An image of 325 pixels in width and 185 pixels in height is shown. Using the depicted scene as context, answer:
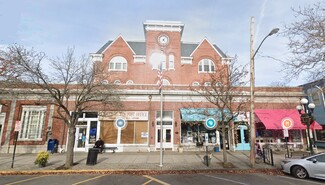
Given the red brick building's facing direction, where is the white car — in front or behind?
in front

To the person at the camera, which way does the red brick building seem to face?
facing the viewer

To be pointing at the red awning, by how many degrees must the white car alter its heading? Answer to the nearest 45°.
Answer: approximately 90° to its right

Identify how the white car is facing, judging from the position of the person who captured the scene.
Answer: facing to the left of the viewer

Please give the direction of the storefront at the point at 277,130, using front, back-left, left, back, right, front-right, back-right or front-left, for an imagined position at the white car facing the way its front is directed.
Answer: right

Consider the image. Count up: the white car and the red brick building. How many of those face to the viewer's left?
1
